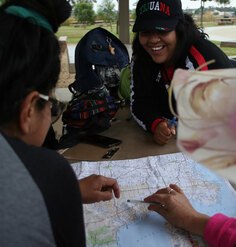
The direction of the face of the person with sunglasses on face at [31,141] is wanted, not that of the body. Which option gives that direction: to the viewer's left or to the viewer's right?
to the viewer's right

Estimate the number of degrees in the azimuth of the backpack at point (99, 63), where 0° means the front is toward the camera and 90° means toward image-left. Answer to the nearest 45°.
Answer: approximately 315°

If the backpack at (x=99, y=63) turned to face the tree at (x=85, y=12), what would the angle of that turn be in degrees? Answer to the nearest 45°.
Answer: approximately 135° to its left

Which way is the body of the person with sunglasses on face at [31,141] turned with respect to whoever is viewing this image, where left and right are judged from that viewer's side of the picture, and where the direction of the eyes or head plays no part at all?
facing away from the viewer and to the right of the viewer
